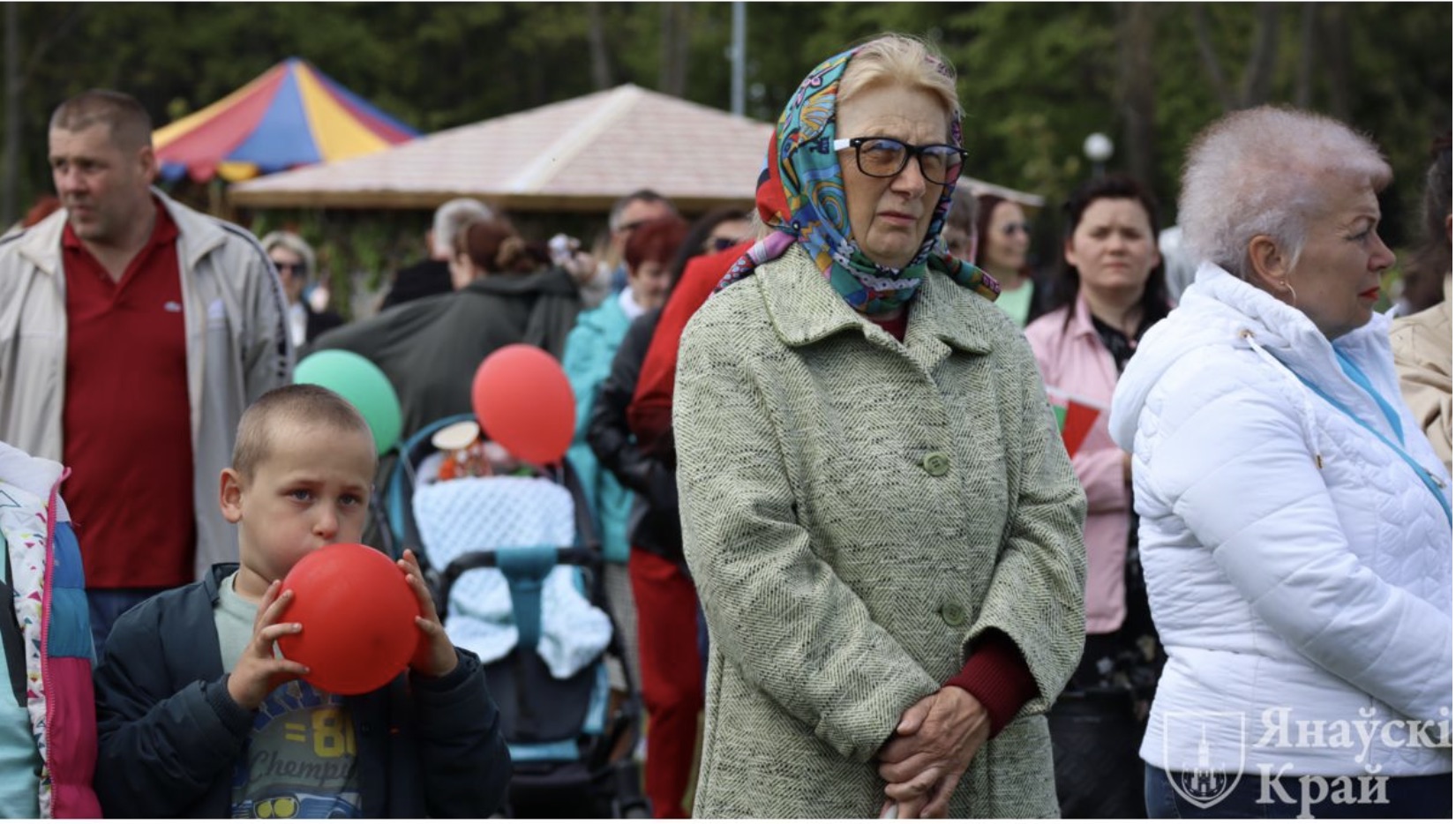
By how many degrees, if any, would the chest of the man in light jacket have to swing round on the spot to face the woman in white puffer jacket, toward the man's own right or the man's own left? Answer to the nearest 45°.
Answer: approximately 45° to the man's own left

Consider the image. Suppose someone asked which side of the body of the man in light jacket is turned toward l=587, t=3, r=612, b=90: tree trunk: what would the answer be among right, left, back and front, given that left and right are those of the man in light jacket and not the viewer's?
back

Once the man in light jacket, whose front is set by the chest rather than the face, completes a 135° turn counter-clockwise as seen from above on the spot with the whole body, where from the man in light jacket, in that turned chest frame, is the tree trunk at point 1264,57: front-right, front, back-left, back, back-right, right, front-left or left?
front

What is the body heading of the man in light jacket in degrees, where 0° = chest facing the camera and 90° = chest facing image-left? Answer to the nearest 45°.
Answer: approximately 0°

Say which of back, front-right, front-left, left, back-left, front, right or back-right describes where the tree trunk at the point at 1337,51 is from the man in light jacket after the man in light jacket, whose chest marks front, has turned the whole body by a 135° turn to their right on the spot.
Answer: right

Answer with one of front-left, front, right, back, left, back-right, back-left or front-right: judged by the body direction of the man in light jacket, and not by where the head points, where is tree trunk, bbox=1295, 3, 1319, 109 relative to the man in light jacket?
back-left

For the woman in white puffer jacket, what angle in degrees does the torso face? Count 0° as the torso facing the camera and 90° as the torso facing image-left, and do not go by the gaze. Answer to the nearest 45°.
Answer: approximately 270°

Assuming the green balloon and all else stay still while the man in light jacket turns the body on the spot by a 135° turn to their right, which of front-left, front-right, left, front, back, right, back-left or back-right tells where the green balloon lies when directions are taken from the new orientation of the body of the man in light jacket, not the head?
right

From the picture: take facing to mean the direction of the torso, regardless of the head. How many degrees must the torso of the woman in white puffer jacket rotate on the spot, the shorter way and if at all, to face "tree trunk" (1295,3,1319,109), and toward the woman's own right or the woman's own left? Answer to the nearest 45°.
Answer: approximately 90° to the woman's own left

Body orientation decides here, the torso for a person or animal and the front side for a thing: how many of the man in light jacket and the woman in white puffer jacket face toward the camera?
1

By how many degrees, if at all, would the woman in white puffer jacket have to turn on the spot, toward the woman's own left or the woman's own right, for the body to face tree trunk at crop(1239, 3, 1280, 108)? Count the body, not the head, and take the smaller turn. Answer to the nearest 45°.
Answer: approximately 90° to the woman's own left

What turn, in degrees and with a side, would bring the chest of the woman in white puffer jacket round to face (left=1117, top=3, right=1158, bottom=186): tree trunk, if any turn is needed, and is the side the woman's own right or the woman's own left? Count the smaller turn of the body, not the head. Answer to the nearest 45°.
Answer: approximately 90° to the woman's own left

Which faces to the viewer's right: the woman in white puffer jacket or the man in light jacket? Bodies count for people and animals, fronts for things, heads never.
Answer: the woman in white puffer jacket

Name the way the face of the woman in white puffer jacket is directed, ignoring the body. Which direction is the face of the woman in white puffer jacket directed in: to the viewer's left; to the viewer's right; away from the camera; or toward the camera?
to the viewer's right

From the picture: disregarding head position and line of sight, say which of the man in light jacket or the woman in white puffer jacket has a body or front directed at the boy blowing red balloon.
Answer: the man in light jacket

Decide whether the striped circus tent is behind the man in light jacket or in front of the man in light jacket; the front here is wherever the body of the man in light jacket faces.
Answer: behind
